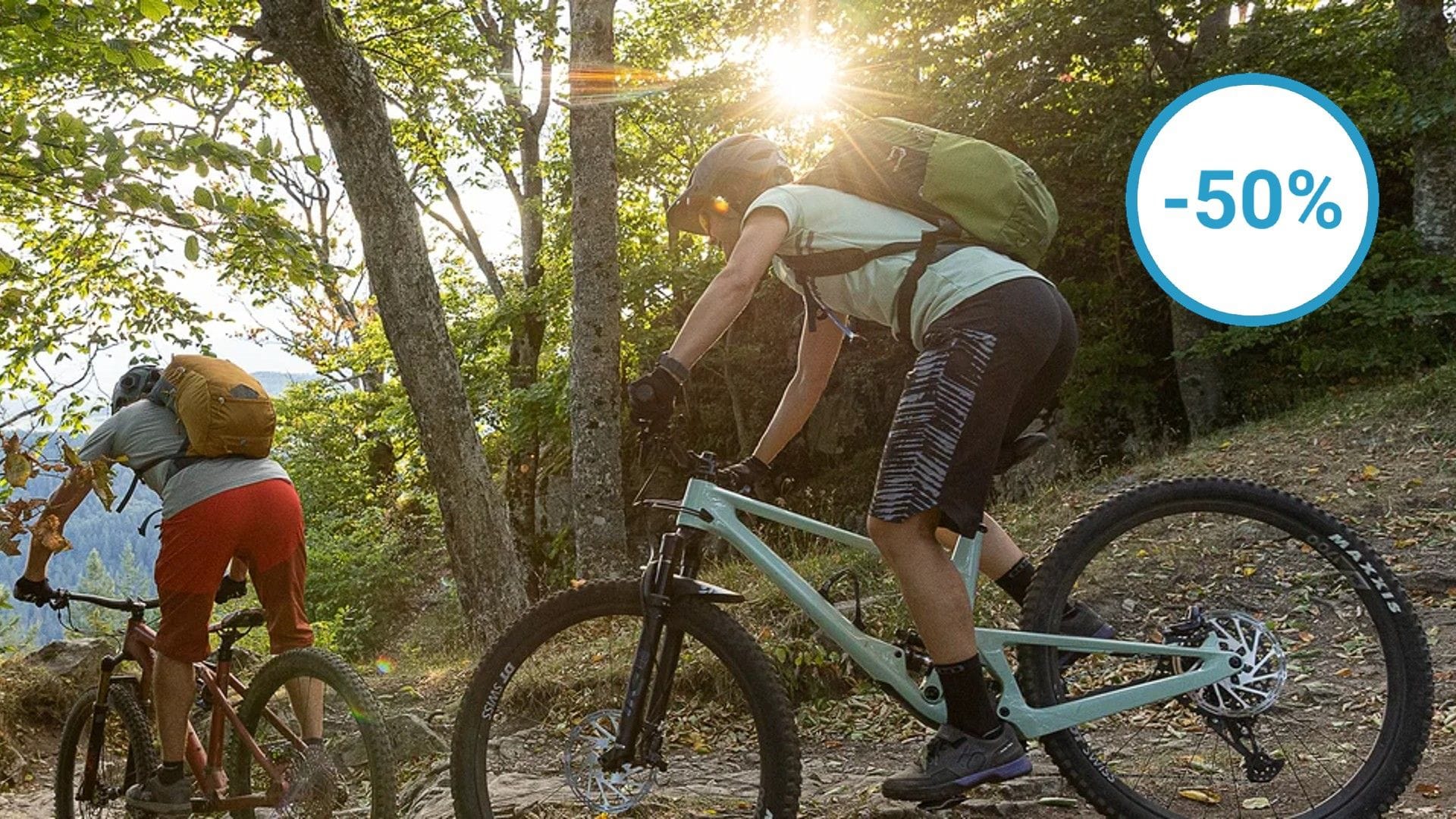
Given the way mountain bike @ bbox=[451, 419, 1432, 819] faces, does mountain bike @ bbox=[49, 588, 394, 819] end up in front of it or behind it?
in front

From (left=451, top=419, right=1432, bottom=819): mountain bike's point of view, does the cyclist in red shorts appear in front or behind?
in front

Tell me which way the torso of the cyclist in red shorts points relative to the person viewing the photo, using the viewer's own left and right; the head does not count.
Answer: facing away from the viewer and to the left of the viewer

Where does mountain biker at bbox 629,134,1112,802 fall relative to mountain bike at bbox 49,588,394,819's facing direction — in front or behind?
behind

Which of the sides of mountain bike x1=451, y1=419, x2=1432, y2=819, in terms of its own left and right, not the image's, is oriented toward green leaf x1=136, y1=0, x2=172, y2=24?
front

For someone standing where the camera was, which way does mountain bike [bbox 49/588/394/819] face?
facing away from the viewer and to the left of the viewer

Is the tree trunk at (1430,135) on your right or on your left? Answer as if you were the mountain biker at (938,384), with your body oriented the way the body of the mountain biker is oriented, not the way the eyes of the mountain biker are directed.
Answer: on your right

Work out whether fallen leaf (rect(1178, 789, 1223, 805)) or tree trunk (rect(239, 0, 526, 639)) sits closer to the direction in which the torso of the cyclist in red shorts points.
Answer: the tree trunk

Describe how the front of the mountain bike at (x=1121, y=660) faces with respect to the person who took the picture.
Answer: facing to the left of the viewer

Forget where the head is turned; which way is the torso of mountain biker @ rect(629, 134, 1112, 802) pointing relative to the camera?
to the viewer's left
